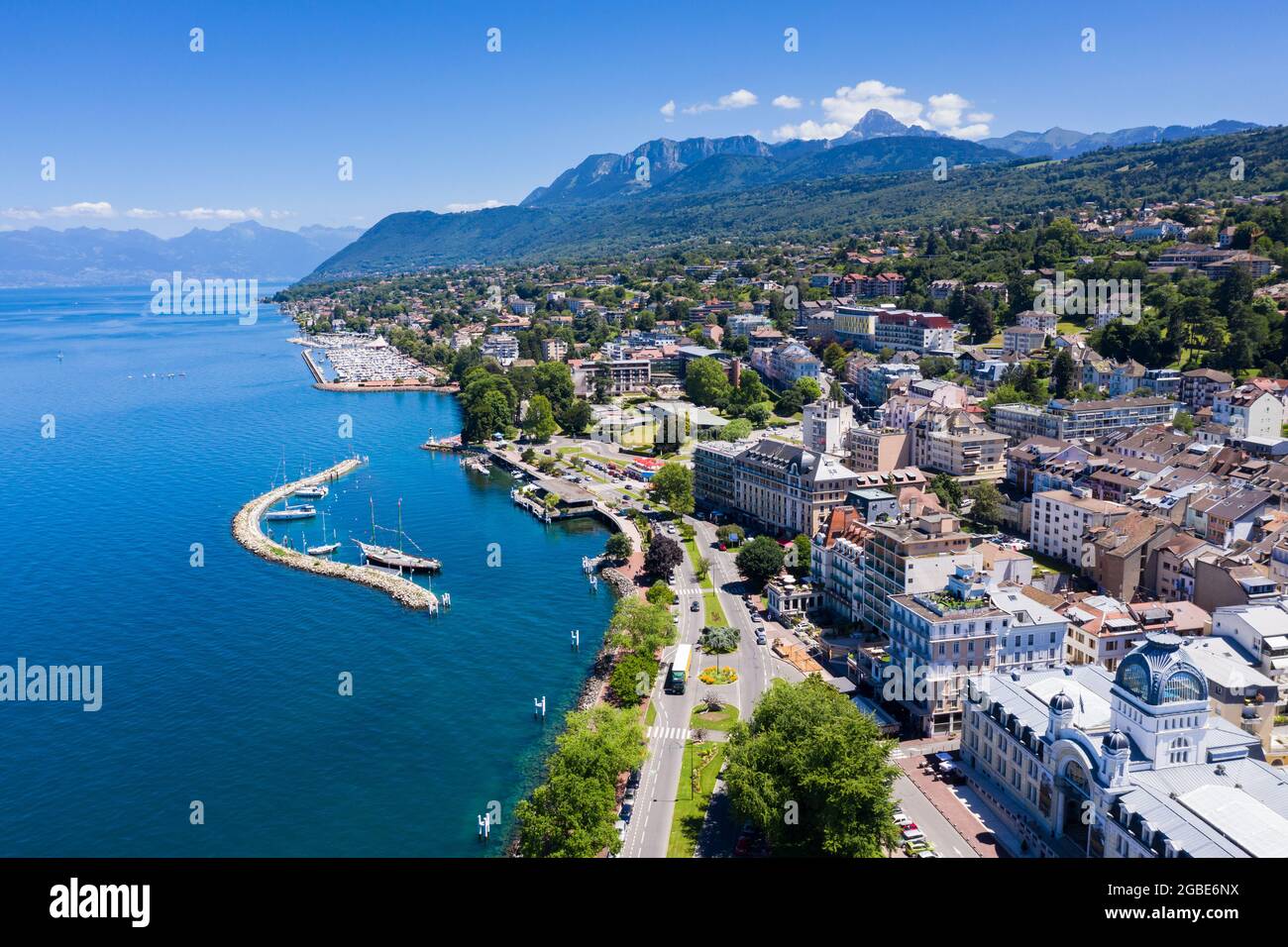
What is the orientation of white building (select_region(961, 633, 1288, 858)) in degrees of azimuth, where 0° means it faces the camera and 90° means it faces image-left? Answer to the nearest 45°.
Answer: approximately 45°

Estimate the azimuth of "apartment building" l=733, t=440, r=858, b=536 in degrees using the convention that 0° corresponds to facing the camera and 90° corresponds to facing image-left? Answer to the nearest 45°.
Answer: approximately 45°

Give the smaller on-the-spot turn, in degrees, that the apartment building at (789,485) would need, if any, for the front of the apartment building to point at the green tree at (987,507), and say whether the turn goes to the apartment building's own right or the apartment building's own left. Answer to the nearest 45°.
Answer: approximately 135° to the apartment building's own left

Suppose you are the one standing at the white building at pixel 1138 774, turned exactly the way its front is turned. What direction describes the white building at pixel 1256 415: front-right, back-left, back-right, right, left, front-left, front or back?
back-right
